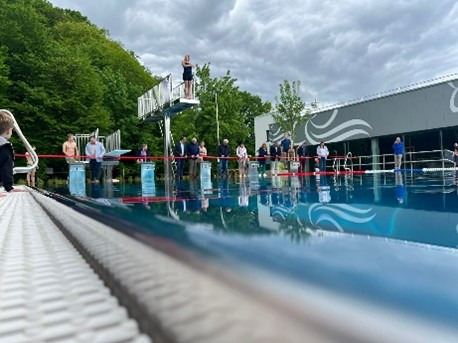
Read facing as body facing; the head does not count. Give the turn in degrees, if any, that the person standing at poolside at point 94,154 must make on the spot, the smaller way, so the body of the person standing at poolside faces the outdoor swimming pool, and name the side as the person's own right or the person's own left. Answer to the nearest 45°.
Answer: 0° — they already face it

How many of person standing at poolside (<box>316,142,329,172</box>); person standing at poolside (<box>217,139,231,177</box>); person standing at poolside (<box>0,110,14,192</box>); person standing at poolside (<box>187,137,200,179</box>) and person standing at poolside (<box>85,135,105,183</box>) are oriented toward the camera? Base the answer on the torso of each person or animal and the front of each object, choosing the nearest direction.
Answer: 4

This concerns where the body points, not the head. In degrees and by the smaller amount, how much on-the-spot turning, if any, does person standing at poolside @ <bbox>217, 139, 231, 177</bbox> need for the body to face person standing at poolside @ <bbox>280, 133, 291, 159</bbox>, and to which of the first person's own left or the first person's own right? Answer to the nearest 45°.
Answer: approximately 135° to the first person's own left

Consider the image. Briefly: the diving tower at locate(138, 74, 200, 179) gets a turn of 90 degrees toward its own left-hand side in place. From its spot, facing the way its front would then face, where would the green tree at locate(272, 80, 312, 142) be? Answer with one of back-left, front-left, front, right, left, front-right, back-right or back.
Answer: front

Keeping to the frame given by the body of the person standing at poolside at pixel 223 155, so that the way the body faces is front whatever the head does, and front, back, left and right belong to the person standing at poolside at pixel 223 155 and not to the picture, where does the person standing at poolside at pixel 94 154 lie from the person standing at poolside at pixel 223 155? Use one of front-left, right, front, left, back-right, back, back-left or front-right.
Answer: front-right

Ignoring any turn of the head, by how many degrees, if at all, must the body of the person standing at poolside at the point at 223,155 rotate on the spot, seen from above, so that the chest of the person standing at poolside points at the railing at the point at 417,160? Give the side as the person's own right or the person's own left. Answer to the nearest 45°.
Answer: approximately 135° to the person's own left

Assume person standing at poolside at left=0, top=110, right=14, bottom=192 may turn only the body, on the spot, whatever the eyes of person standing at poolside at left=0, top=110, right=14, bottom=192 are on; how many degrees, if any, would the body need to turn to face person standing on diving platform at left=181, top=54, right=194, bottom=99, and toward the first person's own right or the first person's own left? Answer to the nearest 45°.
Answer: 0° — they already face them

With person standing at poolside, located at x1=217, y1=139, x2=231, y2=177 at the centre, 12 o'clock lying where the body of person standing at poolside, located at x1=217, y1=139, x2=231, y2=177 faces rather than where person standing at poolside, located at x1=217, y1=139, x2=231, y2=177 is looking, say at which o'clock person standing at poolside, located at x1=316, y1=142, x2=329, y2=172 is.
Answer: person standing at poolside, located at x1=316, y1=142, x2=329, y2=172 is roughly at 8 o'clock from person standing at poolside, located at x1=217, y1=139, x2=231, y2=177.

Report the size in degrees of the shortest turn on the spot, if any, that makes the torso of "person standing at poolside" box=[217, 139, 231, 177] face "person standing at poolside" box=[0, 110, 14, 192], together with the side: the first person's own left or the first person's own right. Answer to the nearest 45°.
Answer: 0° — they already face them

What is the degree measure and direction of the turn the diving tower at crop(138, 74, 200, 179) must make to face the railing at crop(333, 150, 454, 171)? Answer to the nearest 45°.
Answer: approximately 45° to its left

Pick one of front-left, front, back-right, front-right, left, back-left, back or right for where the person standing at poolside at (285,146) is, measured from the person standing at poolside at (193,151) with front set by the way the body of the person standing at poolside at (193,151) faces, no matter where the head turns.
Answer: back-left

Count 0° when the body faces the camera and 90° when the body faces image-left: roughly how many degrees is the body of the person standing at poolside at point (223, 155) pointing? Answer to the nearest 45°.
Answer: approximately 0°
